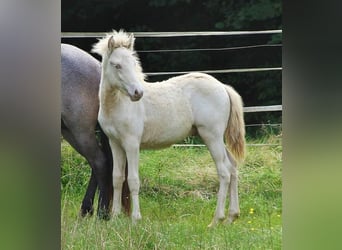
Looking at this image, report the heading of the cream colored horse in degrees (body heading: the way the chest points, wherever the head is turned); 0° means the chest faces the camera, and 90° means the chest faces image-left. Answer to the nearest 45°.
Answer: approximately 90°
